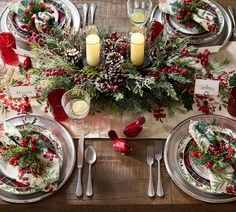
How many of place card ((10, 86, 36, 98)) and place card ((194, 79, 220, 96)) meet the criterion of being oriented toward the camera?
2

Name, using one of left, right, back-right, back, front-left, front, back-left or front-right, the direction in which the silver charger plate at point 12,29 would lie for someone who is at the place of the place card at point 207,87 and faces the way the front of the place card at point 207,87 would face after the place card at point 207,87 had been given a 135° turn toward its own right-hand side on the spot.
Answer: front-left

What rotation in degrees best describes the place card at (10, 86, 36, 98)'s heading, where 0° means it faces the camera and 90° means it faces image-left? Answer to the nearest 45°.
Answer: approximately 0°

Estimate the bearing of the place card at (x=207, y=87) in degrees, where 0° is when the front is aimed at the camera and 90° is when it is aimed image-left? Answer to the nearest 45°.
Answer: approximately 0°

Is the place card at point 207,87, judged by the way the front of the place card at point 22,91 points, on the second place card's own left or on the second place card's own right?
on the second place card's own left

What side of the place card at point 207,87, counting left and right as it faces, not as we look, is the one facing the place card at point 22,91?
right
